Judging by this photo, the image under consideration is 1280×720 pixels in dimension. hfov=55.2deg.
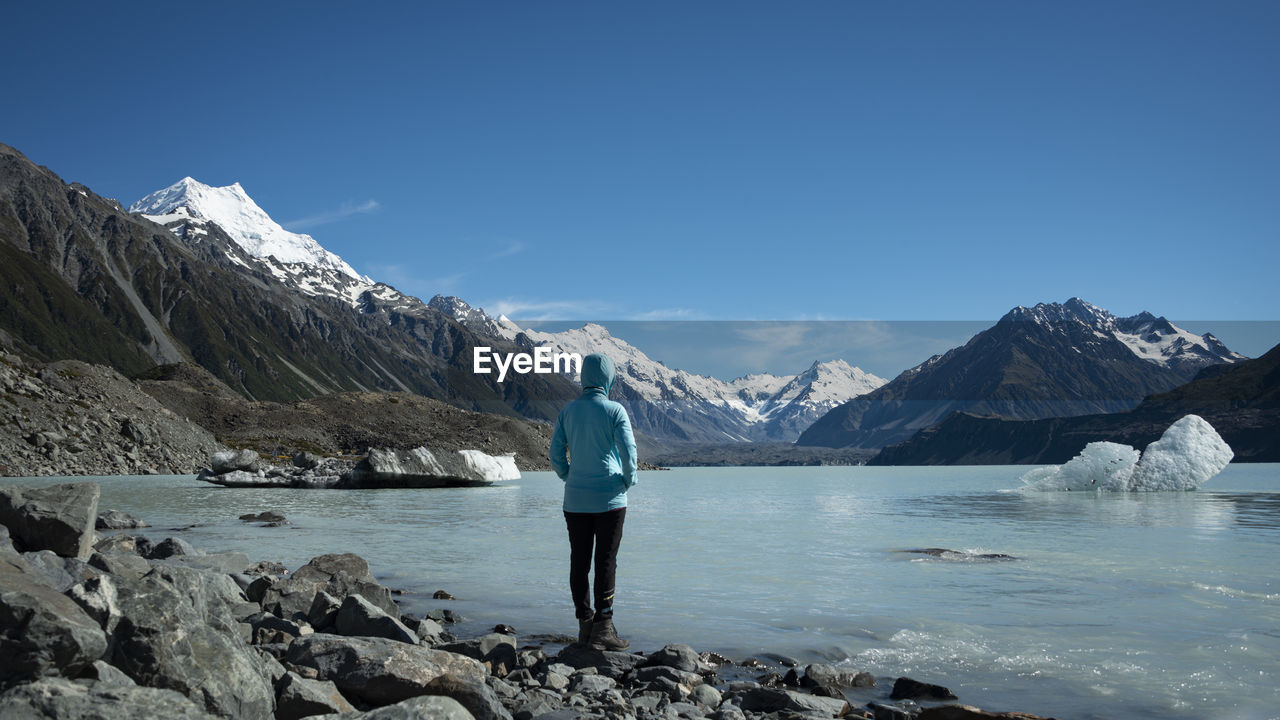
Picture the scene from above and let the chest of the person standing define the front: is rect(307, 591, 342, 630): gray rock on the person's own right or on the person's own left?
on the person's own left

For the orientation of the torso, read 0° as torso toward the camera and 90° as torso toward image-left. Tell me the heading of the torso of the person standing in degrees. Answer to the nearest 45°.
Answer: approximately 225°

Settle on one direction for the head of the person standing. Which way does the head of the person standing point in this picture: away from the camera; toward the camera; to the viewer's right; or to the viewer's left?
away from the camera

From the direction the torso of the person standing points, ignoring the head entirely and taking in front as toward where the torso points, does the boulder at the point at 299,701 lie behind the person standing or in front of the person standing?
behind

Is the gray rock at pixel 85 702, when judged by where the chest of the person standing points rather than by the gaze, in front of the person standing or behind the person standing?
behind

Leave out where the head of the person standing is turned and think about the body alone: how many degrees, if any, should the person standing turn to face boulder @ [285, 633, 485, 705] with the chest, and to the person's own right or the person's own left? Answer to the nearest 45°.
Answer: approximately 180°

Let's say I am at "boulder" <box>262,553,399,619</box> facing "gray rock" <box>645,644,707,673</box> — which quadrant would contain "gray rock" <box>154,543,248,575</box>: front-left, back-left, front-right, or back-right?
back-left

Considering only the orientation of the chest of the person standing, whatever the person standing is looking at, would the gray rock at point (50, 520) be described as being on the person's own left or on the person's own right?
on the person's own left
